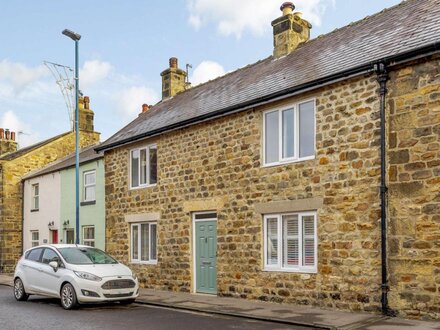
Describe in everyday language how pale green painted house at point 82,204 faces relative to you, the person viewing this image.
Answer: facing the viewer and to the left of the viewer

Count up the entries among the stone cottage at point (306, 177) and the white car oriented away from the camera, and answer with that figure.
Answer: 0

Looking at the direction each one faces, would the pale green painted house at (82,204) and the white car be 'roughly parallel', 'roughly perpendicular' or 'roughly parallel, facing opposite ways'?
roughly perpendicular

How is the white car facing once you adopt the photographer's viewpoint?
facing the viewer and to the right of the viewer

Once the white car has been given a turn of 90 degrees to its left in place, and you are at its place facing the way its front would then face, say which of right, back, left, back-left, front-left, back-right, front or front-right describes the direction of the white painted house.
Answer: front-left

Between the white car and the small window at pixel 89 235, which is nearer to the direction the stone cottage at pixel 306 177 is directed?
the white car

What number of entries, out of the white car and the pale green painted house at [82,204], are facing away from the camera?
0

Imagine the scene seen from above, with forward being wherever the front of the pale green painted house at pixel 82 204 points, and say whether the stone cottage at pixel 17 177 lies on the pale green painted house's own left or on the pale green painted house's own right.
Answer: on the pale green painted house's own right

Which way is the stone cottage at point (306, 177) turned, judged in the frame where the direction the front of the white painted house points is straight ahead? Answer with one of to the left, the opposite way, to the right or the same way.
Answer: the same way

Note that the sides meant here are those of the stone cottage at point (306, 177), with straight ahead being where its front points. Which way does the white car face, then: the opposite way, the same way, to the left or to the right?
to the left

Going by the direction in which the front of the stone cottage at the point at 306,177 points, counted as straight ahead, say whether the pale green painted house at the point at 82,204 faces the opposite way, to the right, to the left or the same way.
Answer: the same way

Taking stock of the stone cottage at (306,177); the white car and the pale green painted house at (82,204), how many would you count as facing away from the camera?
0

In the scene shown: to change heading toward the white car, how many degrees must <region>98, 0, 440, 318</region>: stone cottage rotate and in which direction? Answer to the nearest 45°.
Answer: approximately 45° to its right

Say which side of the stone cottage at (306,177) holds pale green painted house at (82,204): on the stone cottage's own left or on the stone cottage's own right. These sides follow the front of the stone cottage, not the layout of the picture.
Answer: on the stone cottage's own right
